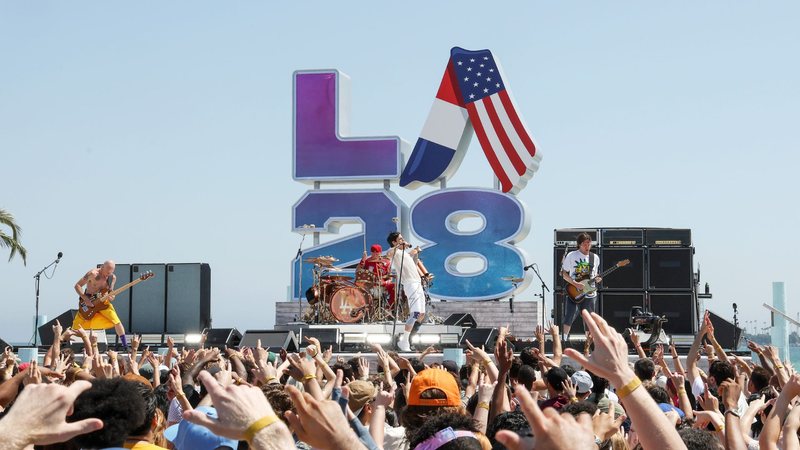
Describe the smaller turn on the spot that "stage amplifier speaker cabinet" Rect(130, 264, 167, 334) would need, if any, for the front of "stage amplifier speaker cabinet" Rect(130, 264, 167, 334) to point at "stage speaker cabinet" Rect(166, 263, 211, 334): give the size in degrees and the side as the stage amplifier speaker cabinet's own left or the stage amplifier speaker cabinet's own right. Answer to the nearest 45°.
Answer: approximately 45° to the stage amplifier speaker cabinet's own left

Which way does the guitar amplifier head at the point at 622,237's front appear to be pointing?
toward the camera

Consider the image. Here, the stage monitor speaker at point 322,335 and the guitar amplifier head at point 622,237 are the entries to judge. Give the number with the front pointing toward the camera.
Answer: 1

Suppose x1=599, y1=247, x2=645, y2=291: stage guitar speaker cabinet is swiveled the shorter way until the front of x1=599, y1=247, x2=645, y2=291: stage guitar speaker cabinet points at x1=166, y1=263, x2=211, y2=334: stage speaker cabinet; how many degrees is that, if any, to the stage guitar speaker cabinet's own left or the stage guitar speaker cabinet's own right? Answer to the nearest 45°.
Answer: approximately 90° to the stage guitar speaker cabinet's own right

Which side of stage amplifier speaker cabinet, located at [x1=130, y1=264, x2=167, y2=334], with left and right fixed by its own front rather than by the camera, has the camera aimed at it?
front

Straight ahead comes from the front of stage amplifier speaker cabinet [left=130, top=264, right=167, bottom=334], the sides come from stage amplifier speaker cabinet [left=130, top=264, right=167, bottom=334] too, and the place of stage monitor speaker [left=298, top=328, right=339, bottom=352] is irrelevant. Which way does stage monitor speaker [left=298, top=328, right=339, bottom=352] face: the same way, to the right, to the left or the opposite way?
the opposite way

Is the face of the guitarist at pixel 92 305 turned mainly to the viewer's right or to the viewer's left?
to the viewer's right

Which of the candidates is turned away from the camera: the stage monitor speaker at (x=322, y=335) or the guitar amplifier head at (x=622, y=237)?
the stage monitor speaker at (x=322, y=335)

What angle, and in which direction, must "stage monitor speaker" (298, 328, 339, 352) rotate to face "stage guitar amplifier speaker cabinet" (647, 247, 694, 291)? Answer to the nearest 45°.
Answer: approximately 90° to its right

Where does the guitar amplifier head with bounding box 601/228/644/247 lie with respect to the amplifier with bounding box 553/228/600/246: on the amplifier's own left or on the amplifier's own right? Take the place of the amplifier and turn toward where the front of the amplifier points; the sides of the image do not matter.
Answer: on the amplifier's own left

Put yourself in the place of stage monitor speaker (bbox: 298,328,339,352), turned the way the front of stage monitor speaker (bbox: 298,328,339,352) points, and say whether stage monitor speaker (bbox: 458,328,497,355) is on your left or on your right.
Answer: on your right

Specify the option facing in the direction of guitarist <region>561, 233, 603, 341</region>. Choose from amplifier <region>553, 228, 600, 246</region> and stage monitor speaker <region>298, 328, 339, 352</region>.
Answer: the amplifier

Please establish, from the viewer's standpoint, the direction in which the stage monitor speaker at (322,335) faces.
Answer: facing away from the viewer

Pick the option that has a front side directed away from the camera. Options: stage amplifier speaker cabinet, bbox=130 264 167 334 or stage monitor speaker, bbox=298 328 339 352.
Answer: stage monitor speaker, bbox=298 328 339 352

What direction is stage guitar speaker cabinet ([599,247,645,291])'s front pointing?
toward the camera

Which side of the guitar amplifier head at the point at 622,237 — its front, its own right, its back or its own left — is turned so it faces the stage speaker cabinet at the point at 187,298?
right

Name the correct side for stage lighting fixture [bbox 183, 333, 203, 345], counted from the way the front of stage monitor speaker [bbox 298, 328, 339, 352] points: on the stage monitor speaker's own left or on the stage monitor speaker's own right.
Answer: on the stage monitor speaker's own left
